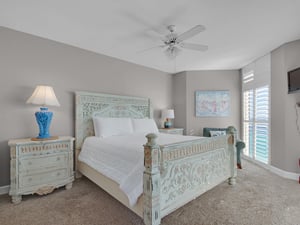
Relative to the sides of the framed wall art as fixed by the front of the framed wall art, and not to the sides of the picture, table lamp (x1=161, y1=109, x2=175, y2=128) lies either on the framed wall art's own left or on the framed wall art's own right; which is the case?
on the framed wall art's own right

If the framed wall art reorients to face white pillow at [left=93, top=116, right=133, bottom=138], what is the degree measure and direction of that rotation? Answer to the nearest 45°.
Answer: approximately 45° to its right

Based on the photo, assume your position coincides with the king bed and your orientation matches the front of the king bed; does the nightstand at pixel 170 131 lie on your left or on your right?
on your left

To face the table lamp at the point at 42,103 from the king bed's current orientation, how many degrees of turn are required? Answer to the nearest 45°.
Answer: approximately 135° to its right

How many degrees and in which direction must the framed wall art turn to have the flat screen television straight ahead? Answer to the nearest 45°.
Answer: approximately 45° to its left

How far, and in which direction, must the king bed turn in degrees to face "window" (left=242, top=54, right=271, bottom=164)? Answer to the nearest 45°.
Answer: approximately 90° to its left

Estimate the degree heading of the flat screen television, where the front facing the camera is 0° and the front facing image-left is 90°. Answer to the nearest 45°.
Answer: approximately 45°

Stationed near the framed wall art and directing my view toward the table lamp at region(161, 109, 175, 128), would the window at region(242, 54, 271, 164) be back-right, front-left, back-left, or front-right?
back-left

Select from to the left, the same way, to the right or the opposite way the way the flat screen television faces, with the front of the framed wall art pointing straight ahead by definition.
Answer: to the right

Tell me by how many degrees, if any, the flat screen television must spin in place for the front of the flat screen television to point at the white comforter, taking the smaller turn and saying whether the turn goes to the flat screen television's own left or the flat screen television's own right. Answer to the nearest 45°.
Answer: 0° — it already faces it
